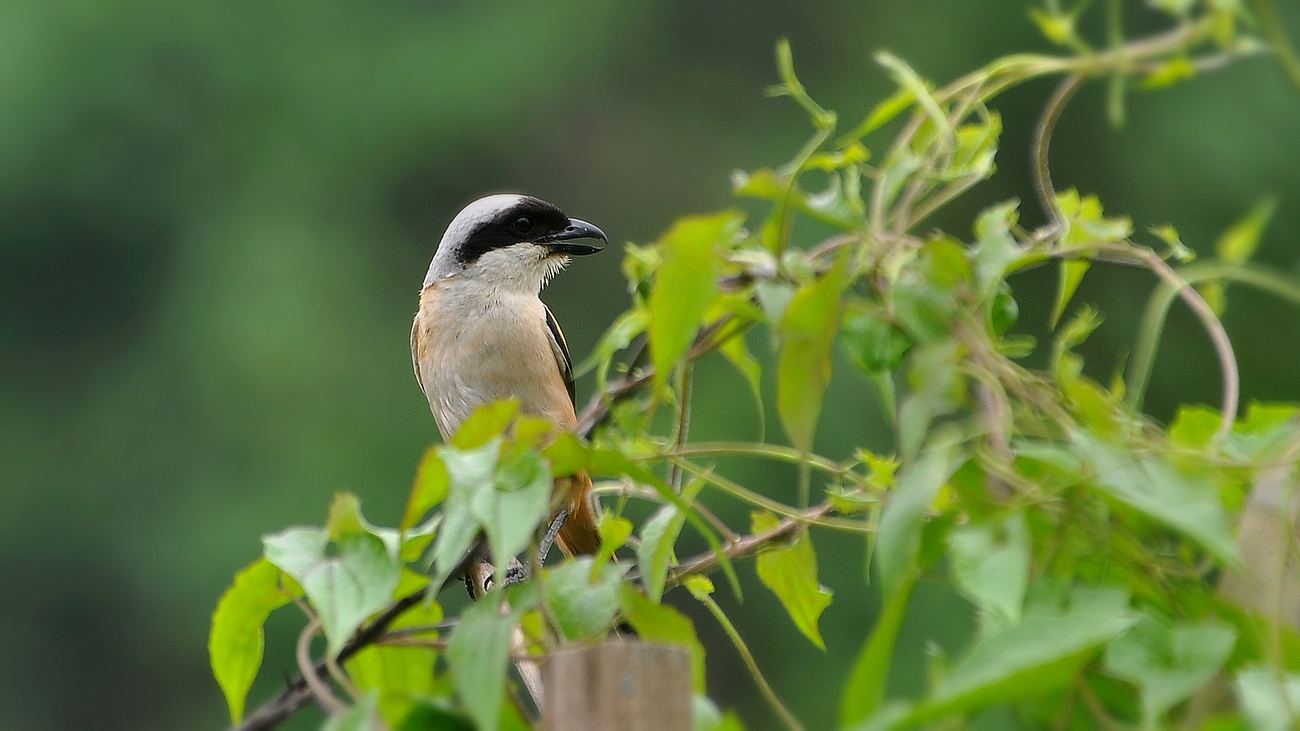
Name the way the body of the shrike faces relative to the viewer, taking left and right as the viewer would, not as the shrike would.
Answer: facing the viewer

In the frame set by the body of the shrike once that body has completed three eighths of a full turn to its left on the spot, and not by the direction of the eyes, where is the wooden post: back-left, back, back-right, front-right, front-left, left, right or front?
back-right
